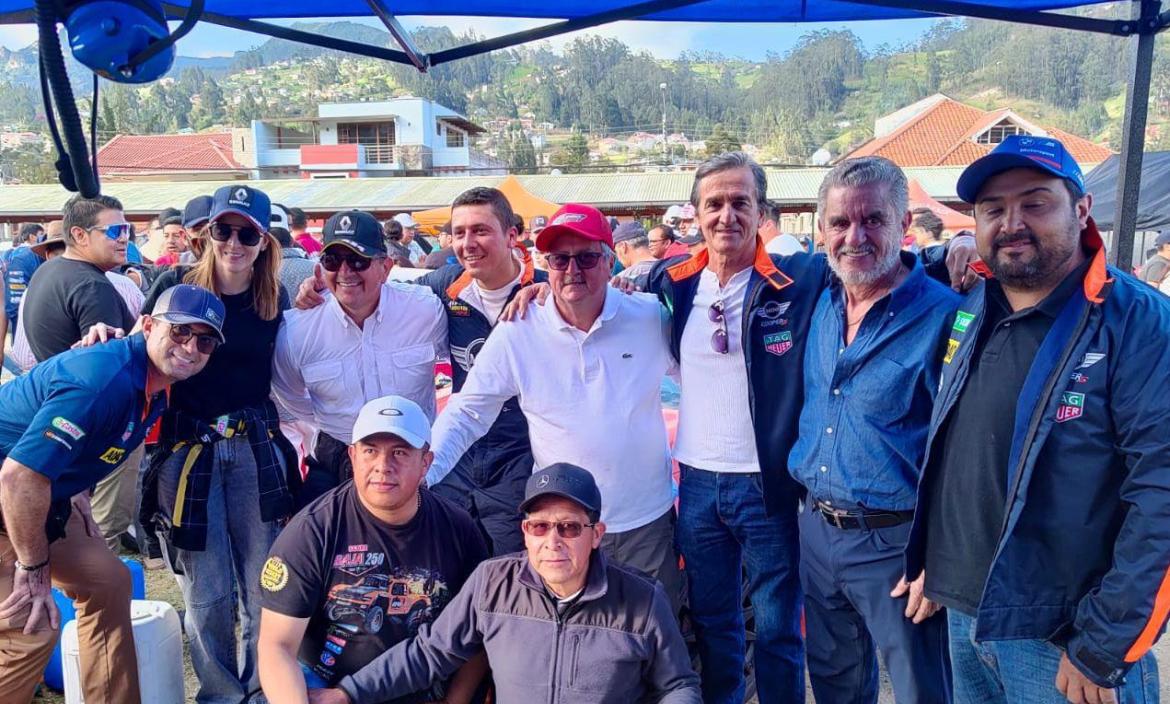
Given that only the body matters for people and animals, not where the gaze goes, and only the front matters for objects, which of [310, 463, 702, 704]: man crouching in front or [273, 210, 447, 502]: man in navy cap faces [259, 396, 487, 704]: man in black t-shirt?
the man in navy cap

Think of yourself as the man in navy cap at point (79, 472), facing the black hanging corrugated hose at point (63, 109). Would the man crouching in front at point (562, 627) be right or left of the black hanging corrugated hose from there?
left

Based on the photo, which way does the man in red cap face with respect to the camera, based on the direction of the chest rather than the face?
toward the camera

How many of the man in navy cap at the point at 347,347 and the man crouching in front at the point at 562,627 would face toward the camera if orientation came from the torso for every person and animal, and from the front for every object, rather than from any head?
2

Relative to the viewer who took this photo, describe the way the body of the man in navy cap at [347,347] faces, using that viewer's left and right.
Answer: facing the viewer

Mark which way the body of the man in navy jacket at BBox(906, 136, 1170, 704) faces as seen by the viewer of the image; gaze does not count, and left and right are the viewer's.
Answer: facing the viewer and to the left of the viewer

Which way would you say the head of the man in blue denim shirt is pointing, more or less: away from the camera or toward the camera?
toward the camera

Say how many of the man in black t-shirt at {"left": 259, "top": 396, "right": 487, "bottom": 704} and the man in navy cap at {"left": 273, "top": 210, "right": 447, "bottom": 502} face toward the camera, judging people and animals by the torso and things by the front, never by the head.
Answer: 2

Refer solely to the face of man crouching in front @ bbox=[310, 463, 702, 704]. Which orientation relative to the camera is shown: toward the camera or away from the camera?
toward the camera

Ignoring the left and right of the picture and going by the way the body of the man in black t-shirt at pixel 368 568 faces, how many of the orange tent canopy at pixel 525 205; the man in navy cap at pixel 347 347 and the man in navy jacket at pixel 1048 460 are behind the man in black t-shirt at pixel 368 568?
2

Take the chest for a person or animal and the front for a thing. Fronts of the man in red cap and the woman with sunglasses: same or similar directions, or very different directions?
same or similar directions

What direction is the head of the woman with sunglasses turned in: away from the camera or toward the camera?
toward the camera

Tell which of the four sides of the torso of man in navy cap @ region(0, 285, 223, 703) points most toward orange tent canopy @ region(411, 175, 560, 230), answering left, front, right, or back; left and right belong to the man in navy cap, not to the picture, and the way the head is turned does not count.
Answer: left

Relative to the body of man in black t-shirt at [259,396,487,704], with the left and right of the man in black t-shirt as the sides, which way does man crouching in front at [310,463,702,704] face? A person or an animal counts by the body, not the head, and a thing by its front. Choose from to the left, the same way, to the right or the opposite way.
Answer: the same way

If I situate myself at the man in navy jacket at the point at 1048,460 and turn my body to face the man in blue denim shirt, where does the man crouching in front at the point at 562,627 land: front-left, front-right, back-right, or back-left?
front-left

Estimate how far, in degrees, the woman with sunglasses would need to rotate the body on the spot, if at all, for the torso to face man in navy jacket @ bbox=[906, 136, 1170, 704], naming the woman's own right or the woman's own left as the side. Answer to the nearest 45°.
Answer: approximately 45° to the woman's own left

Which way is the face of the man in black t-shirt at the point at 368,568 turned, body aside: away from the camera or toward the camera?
toward the camera
